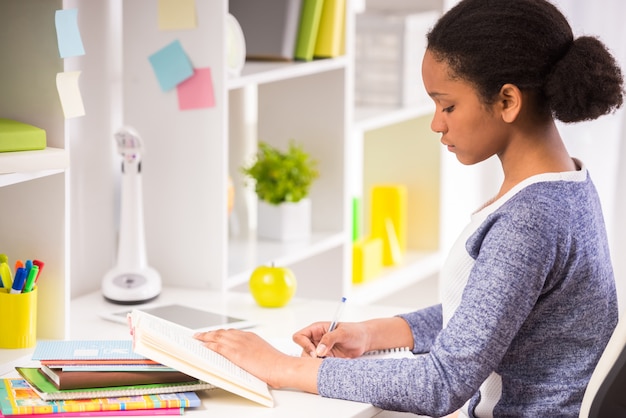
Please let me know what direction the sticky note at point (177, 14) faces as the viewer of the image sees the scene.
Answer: facing the viewer

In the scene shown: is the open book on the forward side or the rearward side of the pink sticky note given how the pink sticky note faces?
on the forward side

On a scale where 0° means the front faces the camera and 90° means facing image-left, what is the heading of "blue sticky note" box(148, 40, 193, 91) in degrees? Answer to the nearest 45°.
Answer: approximately 0°

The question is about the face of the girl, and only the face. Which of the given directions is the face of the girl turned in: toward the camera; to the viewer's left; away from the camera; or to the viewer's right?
to the viewer's left

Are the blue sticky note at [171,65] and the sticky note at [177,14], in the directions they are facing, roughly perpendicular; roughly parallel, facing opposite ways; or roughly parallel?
roughly parallel

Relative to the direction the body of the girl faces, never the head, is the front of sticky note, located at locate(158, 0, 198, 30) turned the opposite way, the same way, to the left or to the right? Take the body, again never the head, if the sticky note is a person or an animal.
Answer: to the left

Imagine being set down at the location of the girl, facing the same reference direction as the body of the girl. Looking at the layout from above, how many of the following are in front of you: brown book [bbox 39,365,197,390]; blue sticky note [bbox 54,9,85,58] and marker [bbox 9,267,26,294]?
3

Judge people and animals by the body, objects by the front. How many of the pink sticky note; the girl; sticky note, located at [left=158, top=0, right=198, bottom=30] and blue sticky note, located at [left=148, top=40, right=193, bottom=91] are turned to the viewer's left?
1

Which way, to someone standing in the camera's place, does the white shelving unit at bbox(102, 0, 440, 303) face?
facing the viewer and to the right of the viewer

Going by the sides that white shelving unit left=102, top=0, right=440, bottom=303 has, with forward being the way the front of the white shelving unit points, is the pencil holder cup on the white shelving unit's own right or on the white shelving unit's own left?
on the white shelving unit's own right

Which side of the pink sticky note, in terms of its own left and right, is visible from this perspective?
front

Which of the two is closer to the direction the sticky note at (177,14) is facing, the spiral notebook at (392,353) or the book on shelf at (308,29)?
the spiral notebook

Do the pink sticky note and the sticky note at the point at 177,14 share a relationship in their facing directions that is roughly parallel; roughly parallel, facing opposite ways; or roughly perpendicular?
roughly parallel

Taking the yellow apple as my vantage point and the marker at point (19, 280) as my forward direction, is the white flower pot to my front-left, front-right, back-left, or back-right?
back-right

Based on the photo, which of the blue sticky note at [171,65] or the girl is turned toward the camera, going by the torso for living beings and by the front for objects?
the blue sticky note

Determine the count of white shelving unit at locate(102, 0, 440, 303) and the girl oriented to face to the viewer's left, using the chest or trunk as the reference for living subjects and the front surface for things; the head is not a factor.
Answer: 1

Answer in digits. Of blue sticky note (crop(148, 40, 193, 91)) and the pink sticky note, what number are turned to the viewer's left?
0

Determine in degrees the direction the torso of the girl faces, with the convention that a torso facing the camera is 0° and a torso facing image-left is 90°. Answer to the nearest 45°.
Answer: approximately 90°
